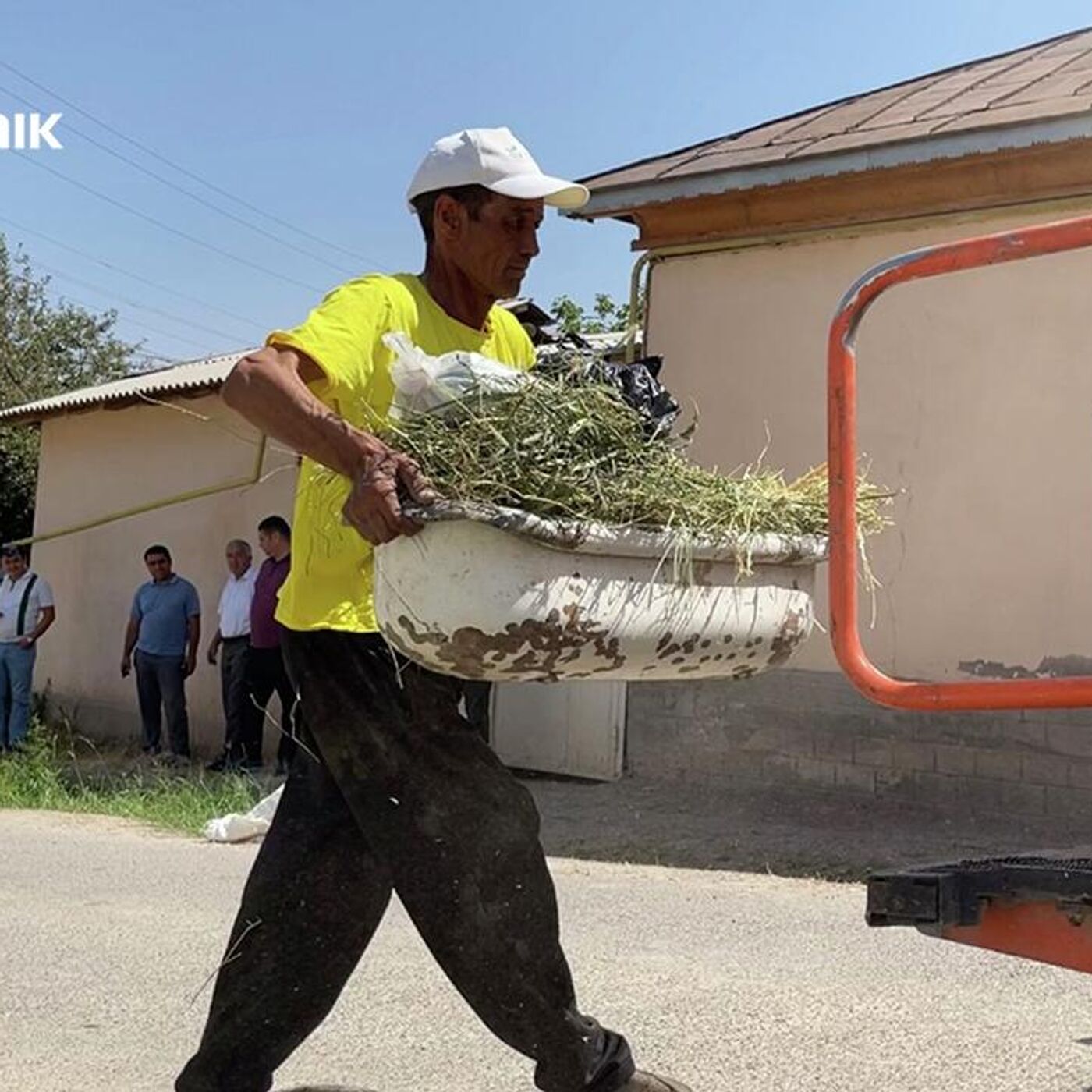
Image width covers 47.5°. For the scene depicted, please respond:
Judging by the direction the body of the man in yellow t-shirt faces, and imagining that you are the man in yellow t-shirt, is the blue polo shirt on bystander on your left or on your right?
on your left

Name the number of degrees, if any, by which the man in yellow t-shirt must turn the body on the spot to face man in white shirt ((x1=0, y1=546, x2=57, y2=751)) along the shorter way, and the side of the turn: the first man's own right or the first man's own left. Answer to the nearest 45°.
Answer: approximately 90° to the first man's own left

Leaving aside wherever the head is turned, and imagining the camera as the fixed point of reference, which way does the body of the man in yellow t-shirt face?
to the viewer's right

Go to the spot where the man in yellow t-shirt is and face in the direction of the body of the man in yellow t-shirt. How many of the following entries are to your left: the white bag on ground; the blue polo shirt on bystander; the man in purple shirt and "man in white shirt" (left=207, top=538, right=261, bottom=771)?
4

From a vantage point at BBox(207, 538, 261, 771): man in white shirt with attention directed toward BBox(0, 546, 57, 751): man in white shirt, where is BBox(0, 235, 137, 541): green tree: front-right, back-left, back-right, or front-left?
front-right

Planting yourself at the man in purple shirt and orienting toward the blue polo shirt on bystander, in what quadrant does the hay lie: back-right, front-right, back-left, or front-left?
back-left

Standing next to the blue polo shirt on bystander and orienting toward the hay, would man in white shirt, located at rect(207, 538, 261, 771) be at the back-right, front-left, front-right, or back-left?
front-left

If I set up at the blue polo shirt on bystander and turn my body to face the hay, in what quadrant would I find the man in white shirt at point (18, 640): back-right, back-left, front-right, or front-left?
back-right

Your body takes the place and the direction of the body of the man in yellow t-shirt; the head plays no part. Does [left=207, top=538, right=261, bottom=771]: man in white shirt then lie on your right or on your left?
on your left

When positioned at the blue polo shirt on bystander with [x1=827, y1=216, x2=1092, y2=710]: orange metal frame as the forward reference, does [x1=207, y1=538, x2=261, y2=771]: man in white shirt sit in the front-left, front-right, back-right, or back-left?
front-left

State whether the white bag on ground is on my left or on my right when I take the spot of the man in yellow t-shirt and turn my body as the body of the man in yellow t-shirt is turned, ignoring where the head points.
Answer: on my left

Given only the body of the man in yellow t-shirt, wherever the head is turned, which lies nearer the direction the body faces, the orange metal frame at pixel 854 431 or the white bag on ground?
the orange metal frame

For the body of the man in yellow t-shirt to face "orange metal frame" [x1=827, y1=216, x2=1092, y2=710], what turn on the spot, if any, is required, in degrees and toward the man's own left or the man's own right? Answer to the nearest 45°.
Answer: approximately 45° to the man's own right

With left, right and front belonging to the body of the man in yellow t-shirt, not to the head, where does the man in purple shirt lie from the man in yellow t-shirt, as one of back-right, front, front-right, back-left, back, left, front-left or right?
left
